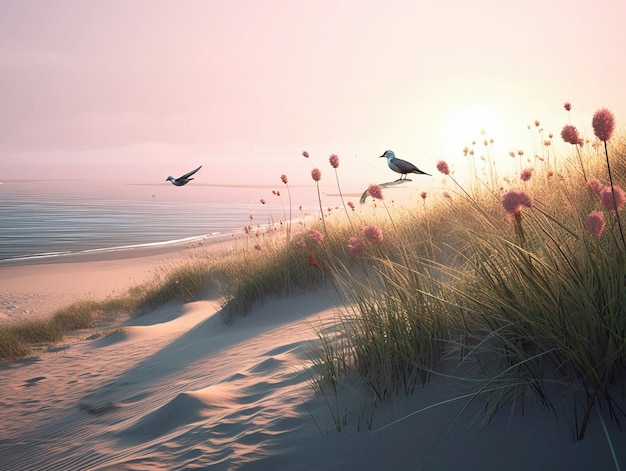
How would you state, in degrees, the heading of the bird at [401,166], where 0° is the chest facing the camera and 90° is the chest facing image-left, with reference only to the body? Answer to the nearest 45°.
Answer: approximately 90°

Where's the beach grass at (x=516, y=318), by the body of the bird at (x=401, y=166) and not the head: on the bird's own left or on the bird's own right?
on the bird's own left
